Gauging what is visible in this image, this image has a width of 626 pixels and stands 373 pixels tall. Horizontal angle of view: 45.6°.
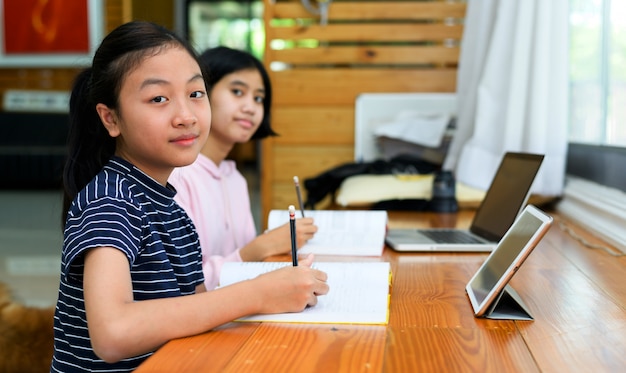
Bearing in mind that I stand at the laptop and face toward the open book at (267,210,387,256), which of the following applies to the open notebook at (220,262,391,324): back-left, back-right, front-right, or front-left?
front-left

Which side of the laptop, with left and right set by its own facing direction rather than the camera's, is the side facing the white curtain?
right

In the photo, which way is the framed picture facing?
toward the camera

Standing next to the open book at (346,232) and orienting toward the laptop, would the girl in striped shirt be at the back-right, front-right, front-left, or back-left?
back-right

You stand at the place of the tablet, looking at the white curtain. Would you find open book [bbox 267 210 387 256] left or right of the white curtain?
left

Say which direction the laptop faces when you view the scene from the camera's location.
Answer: facing to the left of the viewer

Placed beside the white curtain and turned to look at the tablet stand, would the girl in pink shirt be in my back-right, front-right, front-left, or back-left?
front-right

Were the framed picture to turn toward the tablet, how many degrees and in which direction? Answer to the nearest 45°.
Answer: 0° — it already faces it

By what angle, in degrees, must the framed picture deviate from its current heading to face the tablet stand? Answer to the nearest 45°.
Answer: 0° — it already faces it

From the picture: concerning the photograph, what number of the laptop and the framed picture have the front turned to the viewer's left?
1

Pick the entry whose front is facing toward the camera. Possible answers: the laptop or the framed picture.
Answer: the framed picture

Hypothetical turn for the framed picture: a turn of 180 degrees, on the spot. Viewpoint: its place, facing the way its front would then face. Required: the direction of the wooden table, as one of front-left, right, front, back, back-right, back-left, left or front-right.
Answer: back

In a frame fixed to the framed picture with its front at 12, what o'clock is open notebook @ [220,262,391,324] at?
The open notebook is roughly at 12 o'clock from the framed picture.
